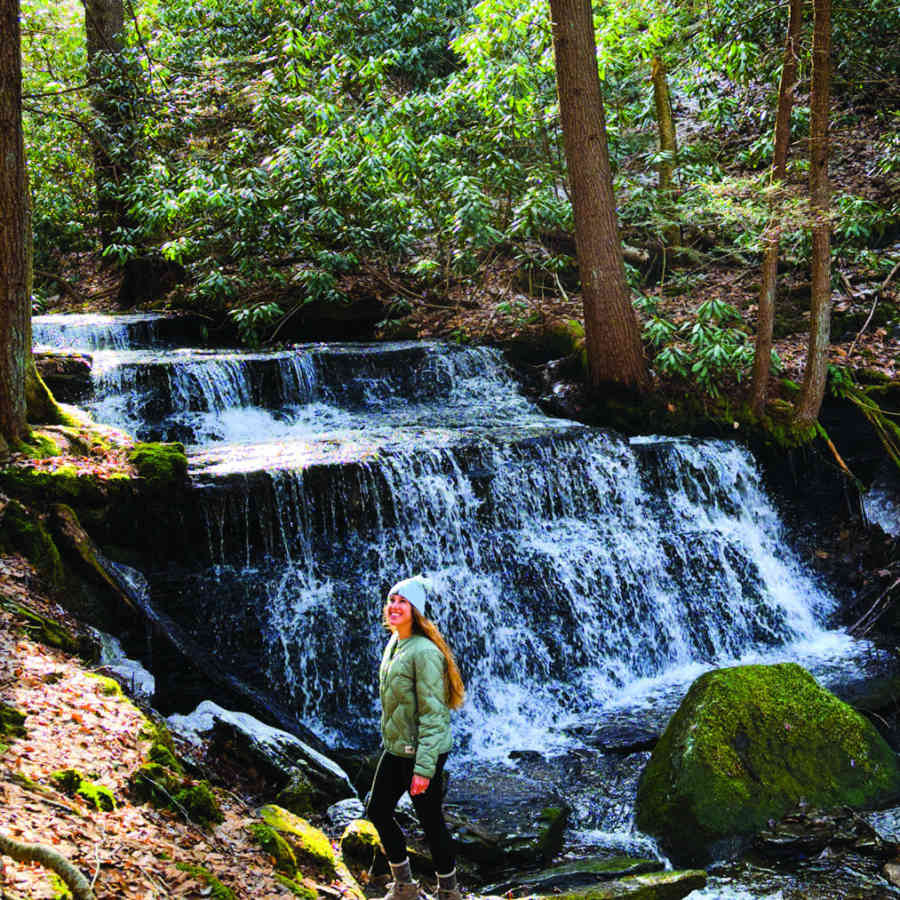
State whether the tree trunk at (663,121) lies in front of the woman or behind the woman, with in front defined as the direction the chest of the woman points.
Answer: behind

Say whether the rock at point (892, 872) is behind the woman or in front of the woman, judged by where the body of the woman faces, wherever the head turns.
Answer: behind

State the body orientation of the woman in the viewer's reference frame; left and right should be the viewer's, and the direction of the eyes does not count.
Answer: facing the viewer and to the left of the viewer

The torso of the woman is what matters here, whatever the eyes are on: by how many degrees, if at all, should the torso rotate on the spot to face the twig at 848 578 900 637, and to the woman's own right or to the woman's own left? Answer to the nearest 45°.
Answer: approximately 180°

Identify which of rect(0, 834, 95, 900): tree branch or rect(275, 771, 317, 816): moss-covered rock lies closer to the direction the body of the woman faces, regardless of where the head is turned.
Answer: the tree branch

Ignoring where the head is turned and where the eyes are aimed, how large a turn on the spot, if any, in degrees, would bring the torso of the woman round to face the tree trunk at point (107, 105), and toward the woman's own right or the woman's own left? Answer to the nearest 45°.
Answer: approximately 135° to the woman's own right
